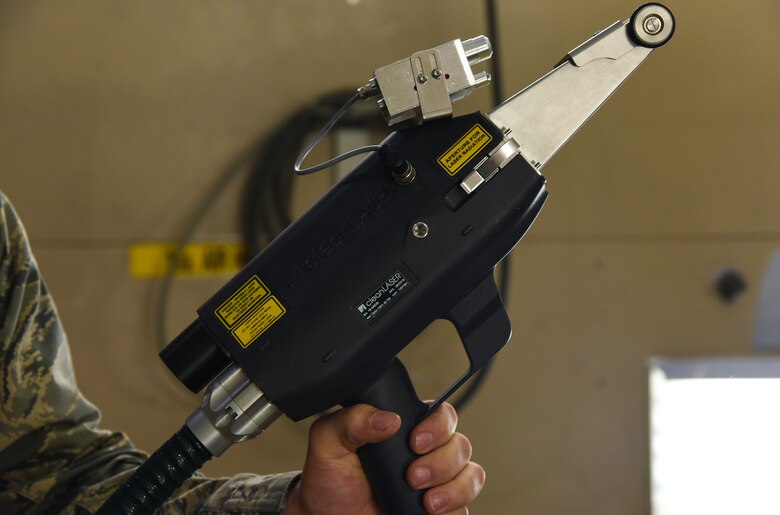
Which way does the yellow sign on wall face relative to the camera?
toward the camera

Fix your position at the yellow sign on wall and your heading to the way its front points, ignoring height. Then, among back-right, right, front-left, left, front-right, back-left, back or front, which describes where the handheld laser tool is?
front
